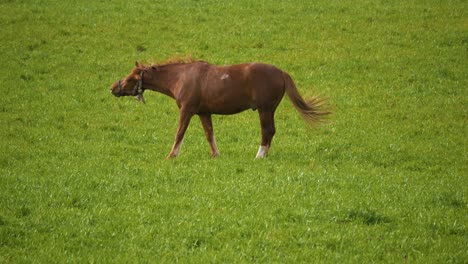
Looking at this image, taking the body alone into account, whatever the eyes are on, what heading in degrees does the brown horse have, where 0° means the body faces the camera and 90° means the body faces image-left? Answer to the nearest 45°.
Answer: approximately 90°
